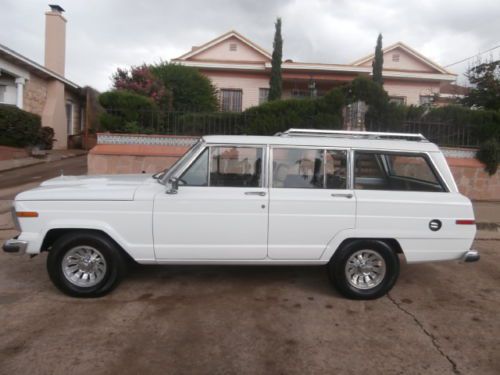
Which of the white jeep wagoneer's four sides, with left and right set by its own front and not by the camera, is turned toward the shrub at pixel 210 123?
right

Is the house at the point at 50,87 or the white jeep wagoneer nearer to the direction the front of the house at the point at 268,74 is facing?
the white jeep wagoneer

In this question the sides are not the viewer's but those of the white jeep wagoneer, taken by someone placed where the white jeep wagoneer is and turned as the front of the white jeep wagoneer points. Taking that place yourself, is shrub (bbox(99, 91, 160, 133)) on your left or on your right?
on your right

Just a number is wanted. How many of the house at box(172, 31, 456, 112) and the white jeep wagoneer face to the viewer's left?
1

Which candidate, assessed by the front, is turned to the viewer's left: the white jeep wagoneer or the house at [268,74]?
the white jeep wagoneer

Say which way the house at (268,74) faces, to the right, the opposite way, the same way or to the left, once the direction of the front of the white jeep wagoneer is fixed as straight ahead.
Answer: to the left

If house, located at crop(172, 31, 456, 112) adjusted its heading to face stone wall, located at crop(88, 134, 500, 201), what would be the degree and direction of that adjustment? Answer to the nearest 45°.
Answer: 0° — it already faces it

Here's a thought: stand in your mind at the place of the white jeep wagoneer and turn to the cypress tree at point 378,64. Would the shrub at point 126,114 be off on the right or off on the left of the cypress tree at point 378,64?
left

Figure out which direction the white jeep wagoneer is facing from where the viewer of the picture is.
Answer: facing to the left of the viewer
